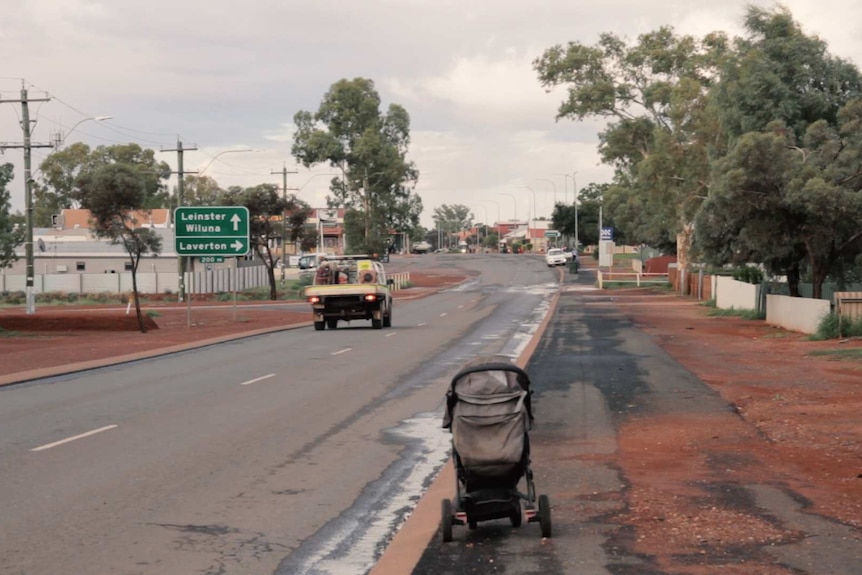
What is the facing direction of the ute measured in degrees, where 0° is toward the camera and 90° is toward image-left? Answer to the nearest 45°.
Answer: approximately 180°

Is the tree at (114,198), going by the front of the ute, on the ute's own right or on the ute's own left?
on the ute's own left

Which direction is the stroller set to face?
away from the camera

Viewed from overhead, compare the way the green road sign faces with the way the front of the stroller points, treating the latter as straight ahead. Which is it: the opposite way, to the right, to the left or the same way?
the opposite way

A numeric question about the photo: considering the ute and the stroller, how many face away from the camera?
2

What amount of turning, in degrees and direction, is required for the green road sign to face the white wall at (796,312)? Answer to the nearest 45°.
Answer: approximately 45° to its left

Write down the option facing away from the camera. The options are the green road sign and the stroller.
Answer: the stroller

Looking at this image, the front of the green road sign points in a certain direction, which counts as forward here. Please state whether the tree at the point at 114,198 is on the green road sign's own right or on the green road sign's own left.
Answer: on the green road sign's own right
